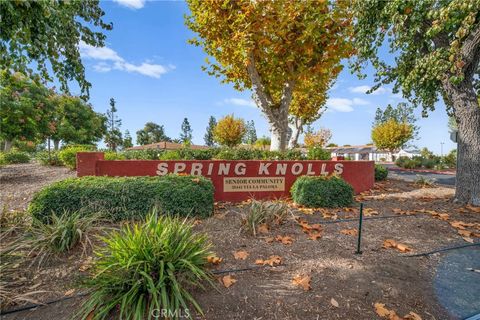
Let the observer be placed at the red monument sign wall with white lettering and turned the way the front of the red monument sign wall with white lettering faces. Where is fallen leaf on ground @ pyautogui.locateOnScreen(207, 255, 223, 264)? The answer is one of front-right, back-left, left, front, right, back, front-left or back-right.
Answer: front

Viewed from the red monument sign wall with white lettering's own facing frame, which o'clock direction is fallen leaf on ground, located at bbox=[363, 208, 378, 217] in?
The fallen leaf on ground is roughly at 10 o'clock from the red monument sign wall with white lettering.

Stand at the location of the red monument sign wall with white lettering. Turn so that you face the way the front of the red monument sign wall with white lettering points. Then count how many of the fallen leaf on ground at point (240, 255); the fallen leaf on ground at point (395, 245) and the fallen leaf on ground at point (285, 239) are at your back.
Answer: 0

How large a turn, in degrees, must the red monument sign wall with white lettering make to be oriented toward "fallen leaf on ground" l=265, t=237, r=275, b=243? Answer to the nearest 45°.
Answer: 0° — it already faces it

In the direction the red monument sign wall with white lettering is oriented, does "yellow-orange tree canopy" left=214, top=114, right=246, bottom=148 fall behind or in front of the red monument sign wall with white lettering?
behind

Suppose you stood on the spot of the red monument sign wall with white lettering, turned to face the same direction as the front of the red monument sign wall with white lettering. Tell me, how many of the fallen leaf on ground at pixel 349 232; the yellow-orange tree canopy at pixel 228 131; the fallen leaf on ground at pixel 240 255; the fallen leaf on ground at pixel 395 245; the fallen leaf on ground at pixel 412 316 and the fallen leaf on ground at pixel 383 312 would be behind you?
1

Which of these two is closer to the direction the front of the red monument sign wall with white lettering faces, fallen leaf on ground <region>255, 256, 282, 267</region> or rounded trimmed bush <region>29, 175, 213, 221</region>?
the fallen leaf on ground

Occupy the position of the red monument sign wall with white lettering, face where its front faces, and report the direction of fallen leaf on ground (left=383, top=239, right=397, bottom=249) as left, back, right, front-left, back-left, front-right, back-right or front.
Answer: front-left

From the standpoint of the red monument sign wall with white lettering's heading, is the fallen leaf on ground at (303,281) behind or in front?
in front

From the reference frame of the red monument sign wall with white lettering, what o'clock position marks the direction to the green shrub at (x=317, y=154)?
The green shrub is roughly at 8 o'clock from the red monument sign wall with white lettering.

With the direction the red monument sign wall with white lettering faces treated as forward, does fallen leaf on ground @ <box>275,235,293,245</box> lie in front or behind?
in front

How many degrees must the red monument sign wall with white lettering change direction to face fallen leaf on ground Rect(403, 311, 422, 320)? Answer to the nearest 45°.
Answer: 0° — it already faces it

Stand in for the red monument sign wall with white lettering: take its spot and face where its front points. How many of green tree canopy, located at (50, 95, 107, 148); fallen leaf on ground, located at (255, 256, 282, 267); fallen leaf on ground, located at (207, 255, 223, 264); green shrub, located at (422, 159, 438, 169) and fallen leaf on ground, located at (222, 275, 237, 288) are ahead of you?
3

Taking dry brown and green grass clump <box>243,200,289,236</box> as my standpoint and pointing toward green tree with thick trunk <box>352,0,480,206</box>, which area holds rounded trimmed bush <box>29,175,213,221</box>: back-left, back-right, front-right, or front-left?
back-left

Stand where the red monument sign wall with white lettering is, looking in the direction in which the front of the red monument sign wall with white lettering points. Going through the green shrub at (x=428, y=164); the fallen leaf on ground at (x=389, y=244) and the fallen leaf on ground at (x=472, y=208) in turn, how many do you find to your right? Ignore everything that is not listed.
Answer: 0

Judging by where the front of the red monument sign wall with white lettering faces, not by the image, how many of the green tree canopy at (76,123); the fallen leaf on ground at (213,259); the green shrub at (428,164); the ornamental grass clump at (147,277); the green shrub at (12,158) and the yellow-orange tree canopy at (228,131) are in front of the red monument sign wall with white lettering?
2

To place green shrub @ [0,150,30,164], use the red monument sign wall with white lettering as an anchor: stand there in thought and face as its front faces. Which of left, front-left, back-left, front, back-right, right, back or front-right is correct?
back-right

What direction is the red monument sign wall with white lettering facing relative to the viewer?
toward the camera

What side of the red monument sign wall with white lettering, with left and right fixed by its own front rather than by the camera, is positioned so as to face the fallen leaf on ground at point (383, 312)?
front

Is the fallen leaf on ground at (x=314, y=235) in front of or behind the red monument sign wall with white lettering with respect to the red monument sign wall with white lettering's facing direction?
in front
